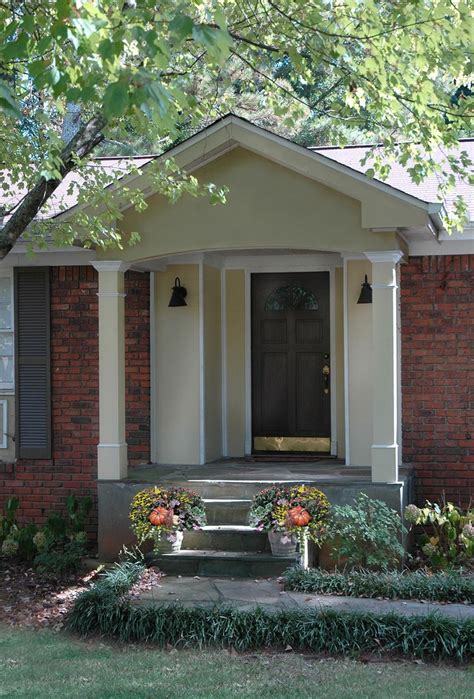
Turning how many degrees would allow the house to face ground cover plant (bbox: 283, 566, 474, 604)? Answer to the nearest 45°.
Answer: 0° — it already faces it

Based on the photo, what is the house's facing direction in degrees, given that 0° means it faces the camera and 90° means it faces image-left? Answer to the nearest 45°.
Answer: approximately 0°

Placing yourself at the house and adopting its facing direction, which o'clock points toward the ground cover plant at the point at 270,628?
The ground cover plant is roughly at 12 o'clock from the house.
